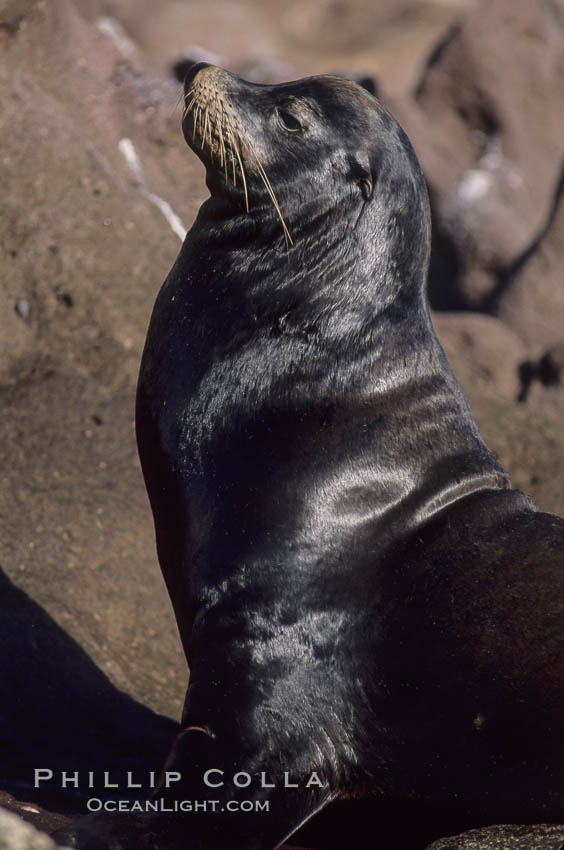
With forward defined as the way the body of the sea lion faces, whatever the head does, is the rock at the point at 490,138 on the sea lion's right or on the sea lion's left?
on the sea lion's right

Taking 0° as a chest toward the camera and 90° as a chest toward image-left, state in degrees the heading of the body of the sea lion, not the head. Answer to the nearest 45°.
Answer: approximately 90°
